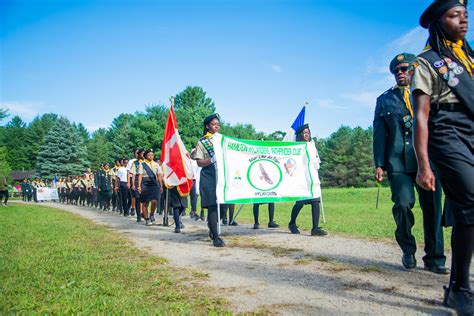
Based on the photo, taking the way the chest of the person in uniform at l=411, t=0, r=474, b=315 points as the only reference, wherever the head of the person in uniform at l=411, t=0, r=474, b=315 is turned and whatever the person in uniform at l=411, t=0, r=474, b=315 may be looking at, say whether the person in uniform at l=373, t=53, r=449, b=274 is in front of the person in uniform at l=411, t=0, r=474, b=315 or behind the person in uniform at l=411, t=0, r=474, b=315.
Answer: behind

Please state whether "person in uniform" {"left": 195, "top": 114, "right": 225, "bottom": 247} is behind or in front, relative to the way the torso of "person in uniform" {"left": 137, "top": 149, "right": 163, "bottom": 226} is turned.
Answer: in front

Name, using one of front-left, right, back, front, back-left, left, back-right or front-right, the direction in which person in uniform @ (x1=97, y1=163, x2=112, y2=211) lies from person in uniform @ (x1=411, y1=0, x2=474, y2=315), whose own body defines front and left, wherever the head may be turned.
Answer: back

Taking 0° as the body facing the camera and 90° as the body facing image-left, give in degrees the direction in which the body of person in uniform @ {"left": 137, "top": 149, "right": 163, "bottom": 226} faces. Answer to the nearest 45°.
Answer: approximately 315°

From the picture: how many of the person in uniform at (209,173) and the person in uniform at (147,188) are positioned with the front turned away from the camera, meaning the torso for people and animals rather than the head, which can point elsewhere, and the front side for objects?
0

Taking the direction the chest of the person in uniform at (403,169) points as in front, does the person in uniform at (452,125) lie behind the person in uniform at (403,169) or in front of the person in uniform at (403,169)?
in front
